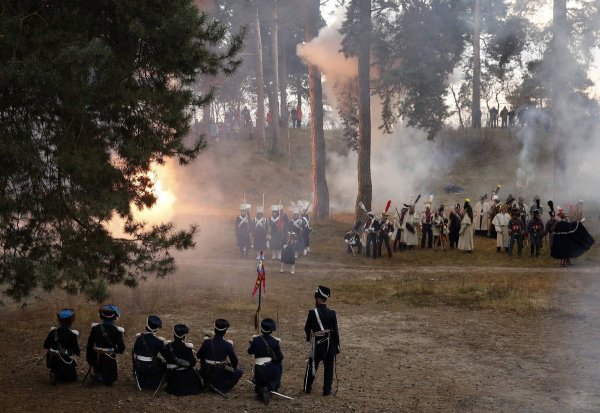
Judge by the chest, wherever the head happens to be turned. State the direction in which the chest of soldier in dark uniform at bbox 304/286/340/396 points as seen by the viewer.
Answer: away from the camera

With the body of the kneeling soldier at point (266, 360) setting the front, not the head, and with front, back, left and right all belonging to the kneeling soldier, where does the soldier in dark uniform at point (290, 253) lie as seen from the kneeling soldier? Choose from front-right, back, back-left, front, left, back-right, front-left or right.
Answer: front

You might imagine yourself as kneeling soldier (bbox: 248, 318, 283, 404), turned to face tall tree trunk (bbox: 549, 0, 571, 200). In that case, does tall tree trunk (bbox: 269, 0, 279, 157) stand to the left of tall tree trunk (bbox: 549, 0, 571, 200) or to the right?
left

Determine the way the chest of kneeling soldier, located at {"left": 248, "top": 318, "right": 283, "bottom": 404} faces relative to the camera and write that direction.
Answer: away from the camera

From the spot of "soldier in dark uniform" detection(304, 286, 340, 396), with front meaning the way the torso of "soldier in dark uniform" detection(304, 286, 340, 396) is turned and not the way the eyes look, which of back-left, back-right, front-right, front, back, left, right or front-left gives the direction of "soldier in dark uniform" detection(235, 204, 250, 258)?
front

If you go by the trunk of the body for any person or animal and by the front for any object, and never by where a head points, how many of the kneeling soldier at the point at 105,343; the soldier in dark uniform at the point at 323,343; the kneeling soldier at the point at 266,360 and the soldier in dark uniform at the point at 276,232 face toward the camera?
1

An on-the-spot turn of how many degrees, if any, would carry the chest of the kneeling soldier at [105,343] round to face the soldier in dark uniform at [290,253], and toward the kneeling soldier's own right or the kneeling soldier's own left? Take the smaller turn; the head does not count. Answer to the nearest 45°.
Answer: approximately 45° to the kneeling soldier's own right

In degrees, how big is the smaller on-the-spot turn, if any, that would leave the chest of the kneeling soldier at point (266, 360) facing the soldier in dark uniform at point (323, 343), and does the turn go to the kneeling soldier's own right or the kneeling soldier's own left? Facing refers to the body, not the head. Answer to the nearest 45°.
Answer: approximately 90° to the kneeling soldier's own right

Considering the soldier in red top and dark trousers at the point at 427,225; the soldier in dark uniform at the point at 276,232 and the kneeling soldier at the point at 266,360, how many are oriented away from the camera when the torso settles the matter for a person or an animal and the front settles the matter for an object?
1

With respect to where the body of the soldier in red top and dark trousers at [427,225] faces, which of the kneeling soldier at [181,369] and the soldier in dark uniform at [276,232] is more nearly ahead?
the kneeling soldier

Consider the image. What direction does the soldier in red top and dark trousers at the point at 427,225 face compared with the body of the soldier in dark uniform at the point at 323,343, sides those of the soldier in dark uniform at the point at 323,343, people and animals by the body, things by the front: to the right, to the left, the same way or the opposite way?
the opposite way

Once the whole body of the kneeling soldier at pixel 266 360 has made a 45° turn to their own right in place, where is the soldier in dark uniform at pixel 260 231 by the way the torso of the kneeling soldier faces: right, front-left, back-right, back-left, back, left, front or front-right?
front-left

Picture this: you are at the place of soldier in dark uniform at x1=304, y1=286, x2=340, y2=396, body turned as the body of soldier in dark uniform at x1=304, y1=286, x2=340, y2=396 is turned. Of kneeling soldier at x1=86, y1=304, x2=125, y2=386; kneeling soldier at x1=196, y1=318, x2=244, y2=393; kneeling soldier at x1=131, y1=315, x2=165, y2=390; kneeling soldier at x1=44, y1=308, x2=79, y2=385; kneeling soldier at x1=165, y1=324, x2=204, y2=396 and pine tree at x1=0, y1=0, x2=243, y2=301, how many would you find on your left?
6

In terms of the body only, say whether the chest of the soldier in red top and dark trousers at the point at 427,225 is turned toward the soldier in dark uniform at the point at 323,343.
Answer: yes

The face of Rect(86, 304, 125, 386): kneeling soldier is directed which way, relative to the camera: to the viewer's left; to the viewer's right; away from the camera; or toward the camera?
away from the camera

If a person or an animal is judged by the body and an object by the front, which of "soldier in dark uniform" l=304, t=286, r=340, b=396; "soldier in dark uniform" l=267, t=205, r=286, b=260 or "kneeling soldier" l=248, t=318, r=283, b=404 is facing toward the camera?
"soldier in dark uniform" l=267, t=205, r=286, b=260

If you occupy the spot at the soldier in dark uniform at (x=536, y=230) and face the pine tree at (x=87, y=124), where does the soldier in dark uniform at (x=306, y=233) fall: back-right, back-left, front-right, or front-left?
front-right
